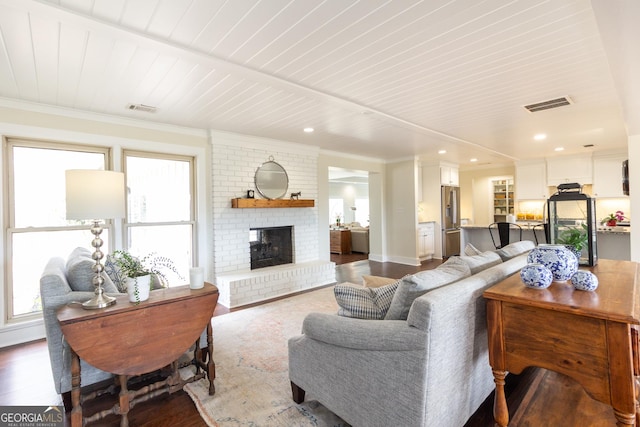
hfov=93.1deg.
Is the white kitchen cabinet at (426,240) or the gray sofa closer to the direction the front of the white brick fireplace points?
the gray sofa

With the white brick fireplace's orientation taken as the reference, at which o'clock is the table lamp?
The table lamp is roughly at 2 o'clock from the white brick fireplace.

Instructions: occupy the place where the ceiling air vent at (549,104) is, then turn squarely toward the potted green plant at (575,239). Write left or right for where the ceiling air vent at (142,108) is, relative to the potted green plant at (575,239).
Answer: right

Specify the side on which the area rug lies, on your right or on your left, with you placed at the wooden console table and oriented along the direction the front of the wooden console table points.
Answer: on your right

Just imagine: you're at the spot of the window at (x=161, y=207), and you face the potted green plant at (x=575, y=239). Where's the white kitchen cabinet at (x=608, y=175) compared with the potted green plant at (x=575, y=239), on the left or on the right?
left

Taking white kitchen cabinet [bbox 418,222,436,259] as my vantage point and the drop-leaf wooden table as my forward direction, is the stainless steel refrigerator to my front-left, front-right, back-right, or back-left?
back-left
